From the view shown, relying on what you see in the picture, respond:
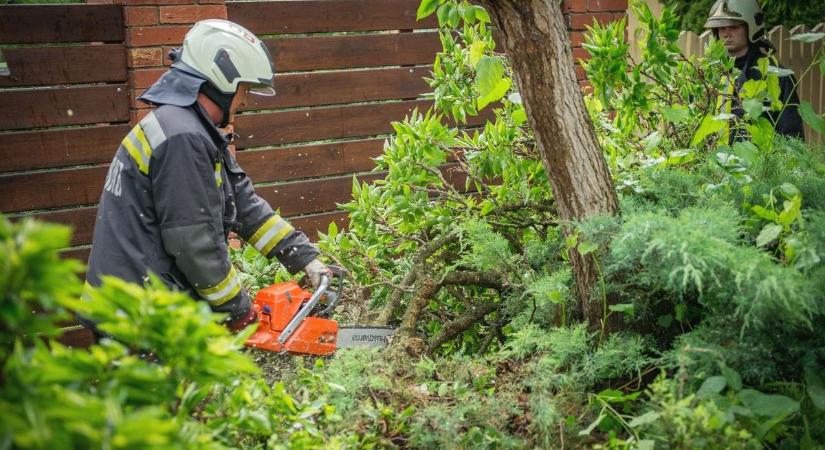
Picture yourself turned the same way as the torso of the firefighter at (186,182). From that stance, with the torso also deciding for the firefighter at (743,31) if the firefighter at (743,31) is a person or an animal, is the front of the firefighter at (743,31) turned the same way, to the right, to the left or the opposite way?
the opposite way

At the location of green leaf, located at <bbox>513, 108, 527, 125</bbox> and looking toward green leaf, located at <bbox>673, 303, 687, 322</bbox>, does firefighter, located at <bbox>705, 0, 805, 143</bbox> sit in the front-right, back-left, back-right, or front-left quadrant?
back-left

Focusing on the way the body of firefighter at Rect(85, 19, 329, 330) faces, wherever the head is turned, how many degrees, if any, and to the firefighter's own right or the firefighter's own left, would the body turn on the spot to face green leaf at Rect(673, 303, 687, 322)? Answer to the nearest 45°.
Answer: approximately 45° to the firefighter's own right

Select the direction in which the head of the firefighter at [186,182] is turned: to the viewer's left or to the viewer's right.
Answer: to the viewer's right

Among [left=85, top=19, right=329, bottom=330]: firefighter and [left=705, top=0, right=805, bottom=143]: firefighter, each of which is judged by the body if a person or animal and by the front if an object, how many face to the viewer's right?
1

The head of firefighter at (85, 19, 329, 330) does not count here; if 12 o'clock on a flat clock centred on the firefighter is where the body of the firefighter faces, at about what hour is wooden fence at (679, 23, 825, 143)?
The wooden fence is roughly at 11 o'clock from the firefighter.

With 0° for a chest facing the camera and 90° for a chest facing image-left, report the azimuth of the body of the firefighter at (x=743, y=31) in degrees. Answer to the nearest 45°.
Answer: approximately 45°

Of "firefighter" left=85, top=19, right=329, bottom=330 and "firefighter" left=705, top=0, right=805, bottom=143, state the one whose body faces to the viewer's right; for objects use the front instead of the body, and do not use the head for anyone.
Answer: "firefighter" left=85, top=19, right=329, bottom=330

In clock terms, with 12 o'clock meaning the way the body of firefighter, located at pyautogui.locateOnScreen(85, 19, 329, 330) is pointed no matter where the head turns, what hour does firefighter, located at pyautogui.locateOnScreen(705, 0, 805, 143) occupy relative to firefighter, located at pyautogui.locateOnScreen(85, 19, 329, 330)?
firefighter, located at pyautogui.locateOnScreen(705, 0, 805, 143) is roughly at 11 o'clock from firefighter, located at pyautogui.locateOnScreen(85, 19, 329, 330).
